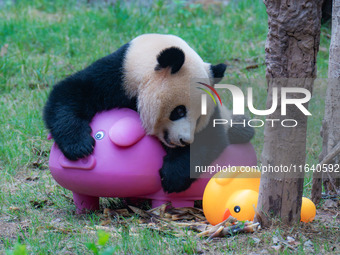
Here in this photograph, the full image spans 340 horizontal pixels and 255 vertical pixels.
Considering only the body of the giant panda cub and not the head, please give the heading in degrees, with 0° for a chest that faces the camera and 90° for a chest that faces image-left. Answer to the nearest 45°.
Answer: approximately 315°

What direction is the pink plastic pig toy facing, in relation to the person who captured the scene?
facing to the left of the viewer

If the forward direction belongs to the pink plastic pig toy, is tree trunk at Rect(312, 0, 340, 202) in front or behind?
behind

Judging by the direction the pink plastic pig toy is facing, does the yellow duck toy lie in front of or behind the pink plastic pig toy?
behind

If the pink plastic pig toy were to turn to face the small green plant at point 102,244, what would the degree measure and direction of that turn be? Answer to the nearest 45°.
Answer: approximately 90° to its left
